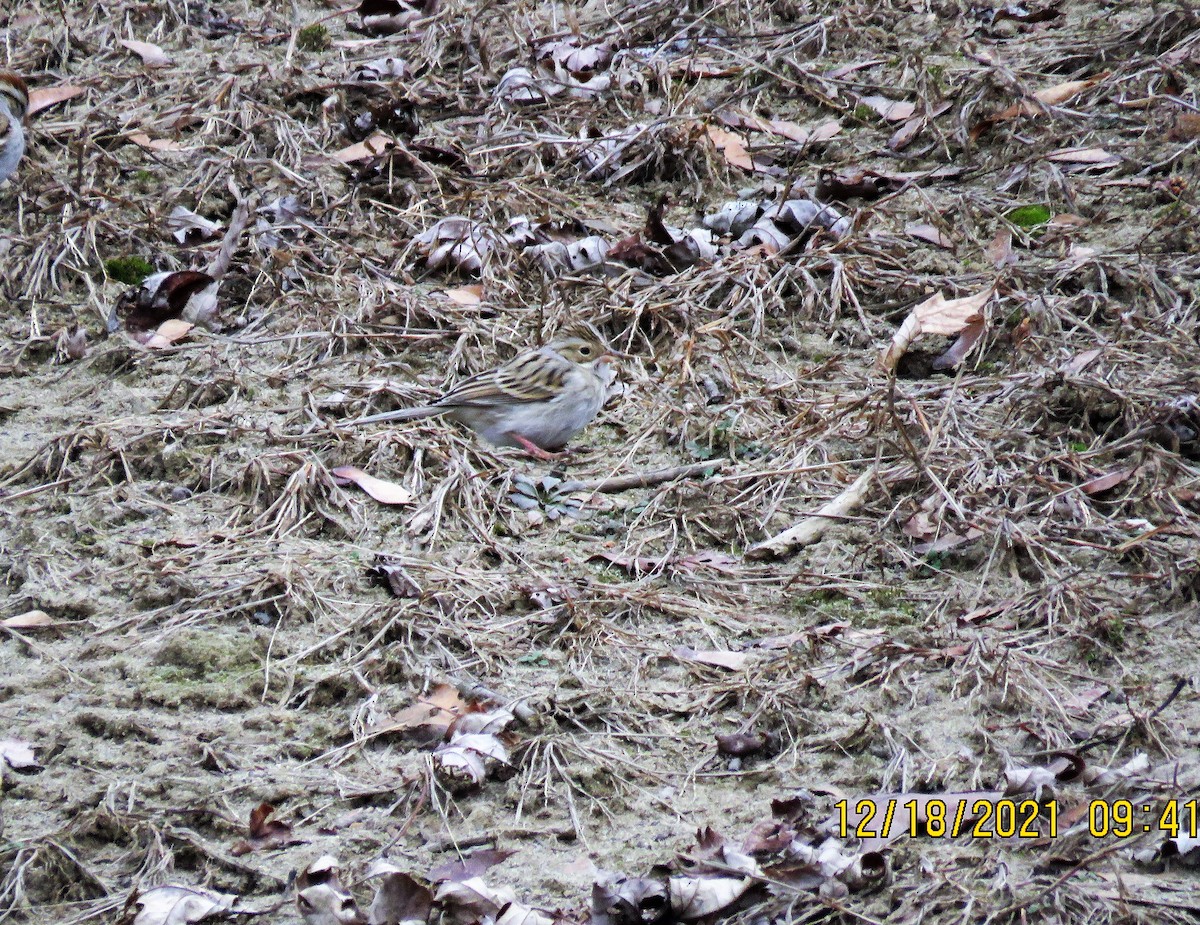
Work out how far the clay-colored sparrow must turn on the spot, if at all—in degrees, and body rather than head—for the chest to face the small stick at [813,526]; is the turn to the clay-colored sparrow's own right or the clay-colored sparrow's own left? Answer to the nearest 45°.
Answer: approximately 45° to the clay-colored sparrow's own right

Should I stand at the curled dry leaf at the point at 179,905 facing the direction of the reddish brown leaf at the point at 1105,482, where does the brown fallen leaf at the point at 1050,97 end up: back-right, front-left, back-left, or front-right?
front-left

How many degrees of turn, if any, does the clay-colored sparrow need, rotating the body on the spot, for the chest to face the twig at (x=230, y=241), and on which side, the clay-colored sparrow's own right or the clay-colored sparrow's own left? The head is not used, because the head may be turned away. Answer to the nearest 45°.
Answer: approximately 135° to the clay-colored sparrow's own left

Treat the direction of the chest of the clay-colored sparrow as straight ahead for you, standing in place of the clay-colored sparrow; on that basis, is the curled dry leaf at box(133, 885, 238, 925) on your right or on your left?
on your right

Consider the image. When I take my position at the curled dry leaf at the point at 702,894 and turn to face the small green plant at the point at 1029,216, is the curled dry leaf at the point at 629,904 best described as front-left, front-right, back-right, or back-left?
back-left

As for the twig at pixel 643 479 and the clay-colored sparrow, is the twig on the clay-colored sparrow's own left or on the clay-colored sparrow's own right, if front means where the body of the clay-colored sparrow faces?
on the clay-colored sparrow's own right

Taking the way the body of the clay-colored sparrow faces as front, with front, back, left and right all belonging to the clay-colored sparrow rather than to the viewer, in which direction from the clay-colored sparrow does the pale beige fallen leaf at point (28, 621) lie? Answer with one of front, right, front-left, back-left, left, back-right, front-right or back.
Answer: back-right

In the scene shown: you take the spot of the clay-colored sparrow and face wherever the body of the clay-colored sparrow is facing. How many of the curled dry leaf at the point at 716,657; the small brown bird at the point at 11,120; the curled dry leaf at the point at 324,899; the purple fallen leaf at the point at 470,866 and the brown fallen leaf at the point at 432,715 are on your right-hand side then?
4

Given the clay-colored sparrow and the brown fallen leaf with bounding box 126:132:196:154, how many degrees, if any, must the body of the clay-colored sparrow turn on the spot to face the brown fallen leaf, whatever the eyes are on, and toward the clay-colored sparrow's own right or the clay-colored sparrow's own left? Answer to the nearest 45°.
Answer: approximately 135° to the clay-colored sparrow's own left

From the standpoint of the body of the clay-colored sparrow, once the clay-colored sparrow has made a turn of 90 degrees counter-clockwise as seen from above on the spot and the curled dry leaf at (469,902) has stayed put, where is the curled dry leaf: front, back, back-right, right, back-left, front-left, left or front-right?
back

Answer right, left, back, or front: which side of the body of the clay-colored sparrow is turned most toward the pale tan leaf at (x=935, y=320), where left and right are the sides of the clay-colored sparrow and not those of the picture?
front

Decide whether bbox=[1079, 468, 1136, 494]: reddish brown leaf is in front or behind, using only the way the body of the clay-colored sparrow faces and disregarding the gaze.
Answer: in front

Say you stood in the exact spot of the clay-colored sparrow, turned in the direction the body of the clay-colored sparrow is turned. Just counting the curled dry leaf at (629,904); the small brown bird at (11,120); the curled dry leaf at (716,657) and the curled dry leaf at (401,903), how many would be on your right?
3

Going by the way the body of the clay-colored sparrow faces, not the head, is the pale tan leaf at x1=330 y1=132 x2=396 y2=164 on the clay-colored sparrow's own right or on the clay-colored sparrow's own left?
on the clay-colored sparrow's own left

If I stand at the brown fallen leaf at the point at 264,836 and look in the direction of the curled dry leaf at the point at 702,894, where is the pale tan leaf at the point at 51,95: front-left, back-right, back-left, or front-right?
back-left

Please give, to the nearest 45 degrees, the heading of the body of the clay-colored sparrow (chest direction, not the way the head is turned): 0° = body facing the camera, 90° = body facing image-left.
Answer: approximately 270°
